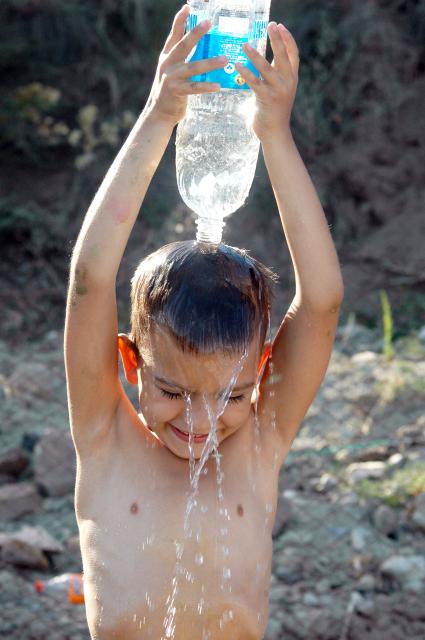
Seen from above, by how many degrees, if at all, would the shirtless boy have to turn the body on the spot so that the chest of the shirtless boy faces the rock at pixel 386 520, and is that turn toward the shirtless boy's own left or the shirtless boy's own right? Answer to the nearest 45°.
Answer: approximately 135° to the shirtless boy's own left

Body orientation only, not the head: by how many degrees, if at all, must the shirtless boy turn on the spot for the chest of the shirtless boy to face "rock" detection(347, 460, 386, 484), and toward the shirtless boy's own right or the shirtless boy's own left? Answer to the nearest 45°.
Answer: approximately 180°

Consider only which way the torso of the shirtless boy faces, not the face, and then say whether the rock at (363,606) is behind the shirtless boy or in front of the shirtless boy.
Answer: behind

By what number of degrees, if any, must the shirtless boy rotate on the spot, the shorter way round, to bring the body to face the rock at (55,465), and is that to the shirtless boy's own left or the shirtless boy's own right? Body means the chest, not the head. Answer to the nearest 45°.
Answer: approximately 180°

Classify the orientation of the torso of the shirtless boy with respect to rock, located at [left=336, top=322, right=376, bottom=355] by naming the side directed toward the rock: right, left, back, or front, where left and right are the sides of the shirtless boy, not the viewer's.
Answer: back

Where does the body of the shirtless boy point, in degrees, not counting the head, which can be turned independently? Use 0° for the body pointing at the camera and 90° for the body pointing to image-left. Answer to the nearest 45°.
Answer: approximately 0°

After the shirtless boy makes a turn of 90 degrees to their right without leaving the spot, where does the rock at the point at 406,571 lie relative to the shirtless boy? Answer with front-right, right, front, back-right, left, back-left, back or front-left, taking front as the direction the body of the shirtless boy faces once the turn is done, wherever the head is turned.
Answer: back-right

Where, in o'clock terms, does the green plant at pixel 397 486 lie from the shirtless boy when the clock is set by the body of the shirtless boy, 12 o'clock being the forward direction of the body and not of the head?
The green plant is roughly at 7 o'clock from the shirtless boy.
